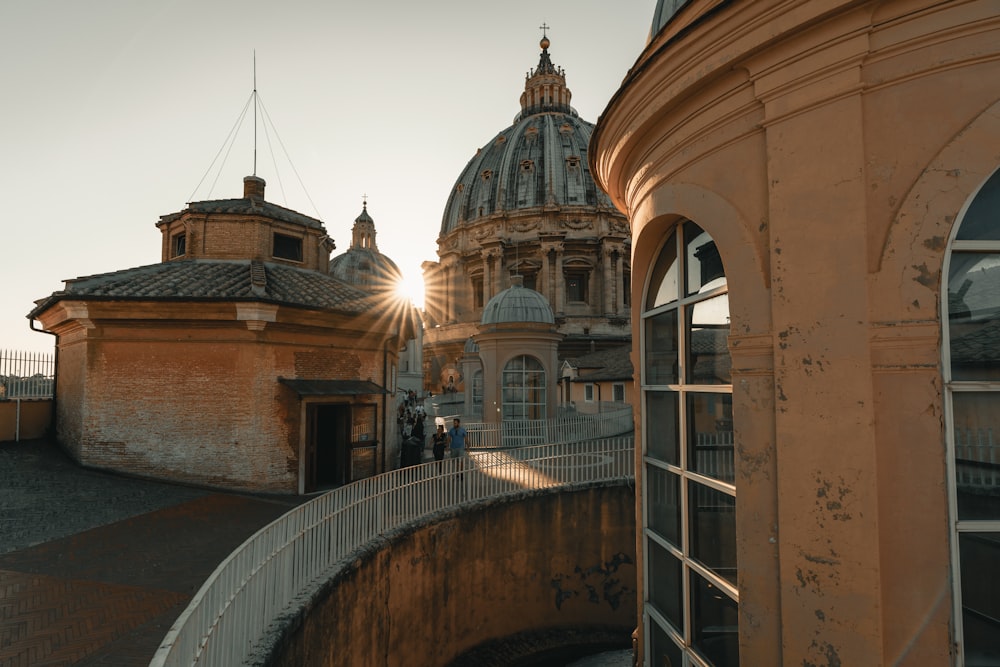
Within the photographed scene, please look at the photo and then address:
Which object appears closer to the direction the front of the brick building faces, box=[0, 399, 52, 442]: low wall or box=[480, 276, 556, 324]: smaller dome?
the smaller dome

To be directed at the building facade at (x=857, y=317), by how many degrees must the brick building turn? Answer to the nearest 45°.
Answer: approximately 45° to its right

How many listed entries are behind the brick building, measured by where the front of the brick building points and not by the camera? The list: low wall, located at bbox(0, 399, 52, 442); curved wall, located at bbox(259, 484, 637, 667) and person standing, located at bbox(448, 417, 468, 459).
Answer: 1

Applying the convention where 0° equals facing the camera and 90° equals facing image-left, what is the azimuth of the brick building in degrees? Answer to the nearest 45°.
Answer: approximately 315°

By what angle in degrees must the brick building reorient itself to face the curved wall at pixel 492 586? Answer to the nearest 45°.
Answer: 0° — it already faces it

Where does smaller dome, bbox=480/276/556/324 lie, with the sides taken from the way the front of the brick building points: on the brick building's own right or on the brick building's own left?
on the brick building's own left

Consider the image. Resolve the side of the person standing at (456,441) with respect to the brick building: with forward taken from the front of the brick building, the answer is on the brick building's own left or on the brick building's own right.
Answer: on the brick building's own left

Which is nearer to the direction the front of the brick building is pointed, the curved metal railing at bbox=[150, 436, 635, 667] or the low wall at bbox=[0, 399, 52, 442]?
the curved metal railing

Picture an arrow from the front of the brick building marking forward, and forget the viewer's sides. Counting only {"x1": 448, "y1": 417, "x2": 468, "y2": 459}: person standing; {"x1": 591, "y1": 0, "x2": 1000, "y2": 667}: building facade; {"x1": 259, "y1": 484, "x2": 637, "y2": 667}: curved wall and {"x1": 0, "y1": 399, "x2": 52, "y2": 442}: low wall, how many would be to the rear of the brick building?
1

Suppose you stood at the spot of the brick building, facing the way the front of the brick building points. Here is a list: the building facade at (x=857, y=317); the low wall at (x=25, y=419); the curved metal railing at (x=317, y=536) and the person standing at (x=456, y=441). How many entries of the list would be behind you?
1

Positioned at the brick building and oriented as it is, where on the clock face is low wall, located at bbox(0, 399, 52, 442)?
The low wall is roughly at 6 o'clock from the brick building.

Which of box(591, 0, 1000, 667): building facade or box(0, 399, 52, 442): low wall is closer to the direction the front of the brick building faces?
the building facade
